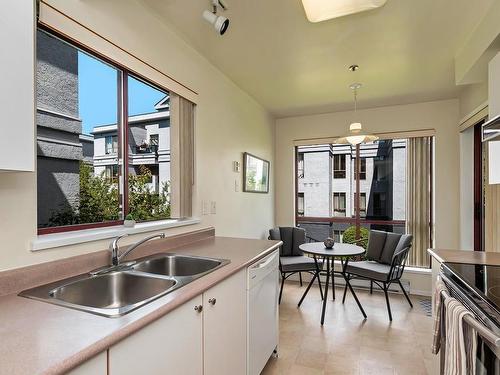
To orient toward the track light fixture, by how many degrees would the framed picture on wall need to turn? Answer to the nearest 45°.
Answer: approximately 45° to its right

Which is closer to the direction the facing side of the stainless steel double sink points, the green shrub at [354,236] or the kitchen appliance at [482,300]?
the kitchen appliance

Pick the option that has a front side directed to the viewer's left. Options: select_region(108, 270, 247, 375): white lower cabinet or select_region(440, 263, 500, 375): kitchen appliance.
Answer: the kitchen appliance

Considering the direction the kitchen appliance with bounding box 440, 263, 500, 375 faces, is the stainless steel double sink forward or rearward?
forward

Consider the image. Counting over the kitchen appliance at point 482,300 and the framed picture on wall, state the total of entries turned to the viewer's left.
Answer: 1

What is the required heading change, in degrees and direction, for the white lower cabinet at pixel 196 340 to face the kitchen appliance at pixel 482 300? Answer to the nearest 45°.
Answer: approximately 45° to its left

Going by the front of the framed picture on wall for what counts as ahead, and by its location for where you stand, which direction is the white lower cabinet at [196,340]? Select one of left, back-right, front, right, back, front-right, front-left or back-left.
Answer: front-right

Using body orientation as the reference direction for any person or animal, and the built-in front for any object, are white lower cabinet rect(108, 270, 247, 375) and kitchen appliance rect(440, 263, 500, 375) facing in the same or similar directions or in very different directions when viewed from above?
very different directions

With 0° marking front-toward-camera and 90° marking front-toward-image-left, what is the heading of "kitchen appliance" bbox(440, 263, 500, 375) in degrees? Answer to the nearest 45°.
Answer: approximately 90°

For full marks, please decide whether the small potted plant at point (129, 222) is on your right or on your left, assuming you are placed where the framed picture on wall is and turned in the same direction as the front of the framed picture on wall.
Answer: on your right

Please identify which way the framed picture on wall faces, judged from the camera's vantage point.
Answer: facing the viewer and to the right of the viewer

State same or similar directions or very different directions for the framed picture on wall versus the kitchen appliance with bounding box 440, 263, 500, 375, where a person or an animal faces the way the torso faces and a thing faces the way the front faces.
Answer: very different directions
